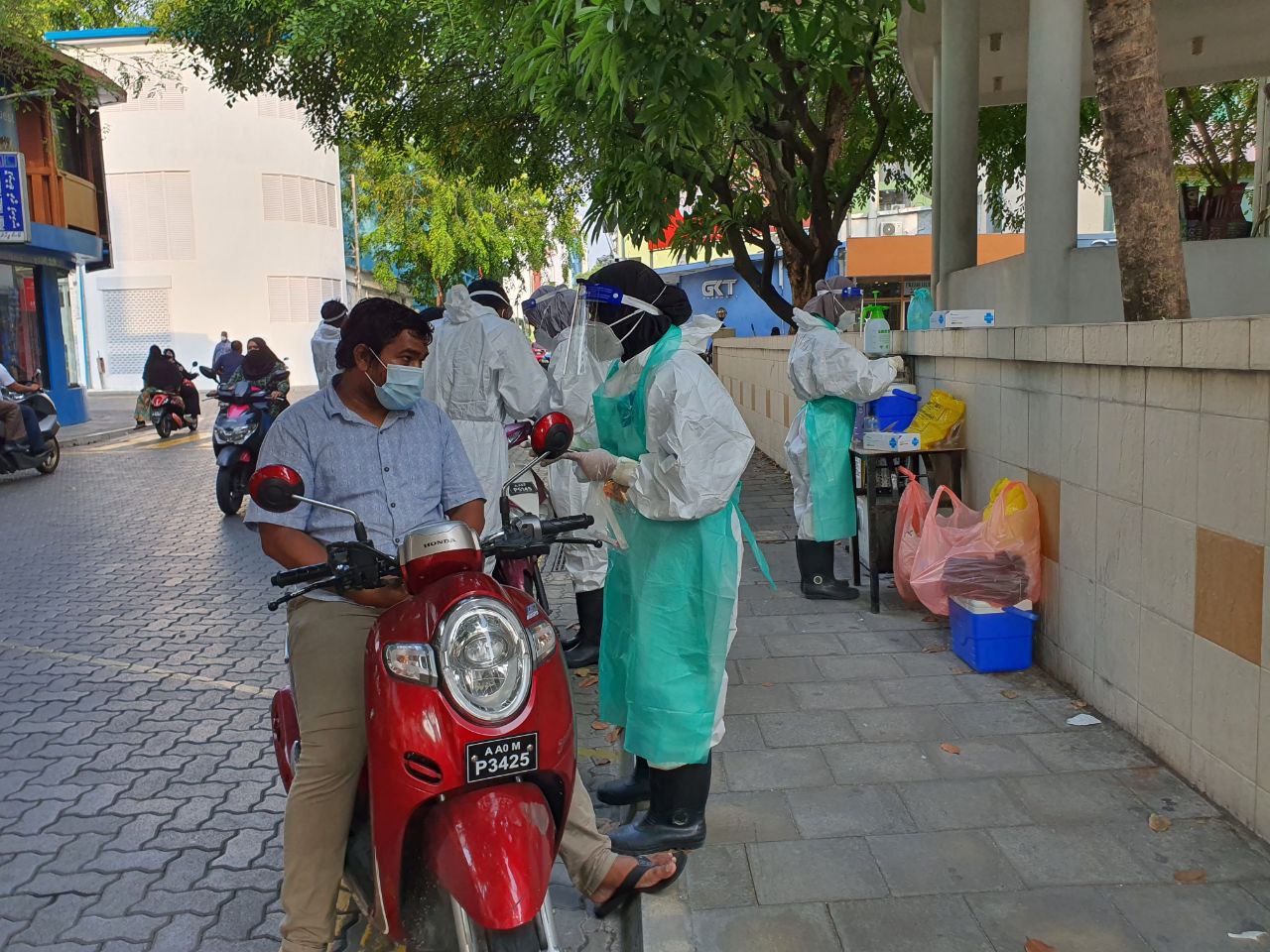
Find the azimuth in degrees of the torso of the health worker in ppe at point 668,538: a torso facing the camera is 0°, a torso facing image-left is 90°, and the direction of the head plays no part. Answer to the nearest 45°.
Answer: approximately 90°

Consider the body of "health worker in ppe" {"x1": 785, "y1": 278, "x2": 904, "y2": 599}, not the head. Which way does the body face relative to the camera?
to the viewer's right

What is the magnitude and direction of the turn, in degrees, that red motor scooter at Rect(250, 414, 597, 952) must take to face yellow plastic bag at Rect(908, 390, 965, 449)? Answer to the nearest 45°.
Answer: approximately 90° to its left

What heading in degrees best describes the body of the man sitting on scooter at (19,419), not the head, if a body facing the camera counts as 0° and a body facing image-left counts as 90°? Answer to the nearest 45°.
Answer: approximately 270°

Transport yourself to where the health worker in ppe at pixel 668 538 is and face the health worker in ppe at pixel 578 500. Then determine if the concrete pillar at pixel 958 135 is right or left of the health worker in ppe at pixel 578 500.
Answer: right

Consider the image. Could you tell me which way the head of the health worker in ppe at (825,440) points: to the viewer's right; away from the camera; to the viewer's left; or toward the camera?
to the viewer's right

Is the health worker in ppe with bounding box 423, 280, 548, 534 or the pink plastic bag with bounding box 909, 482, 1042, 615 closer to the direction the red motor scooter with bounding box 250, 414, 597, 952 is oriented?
the pink plastic bag

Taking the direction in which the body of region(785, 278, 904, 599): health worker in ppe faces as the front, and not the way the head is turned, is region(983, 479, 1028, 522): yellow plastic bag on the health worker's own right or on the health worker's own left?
on the health worker's own right

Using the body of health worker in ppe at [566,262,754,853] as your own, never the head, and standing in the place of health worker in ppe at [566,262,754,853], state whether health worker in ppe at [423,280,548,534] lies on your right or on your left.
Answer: on your right
